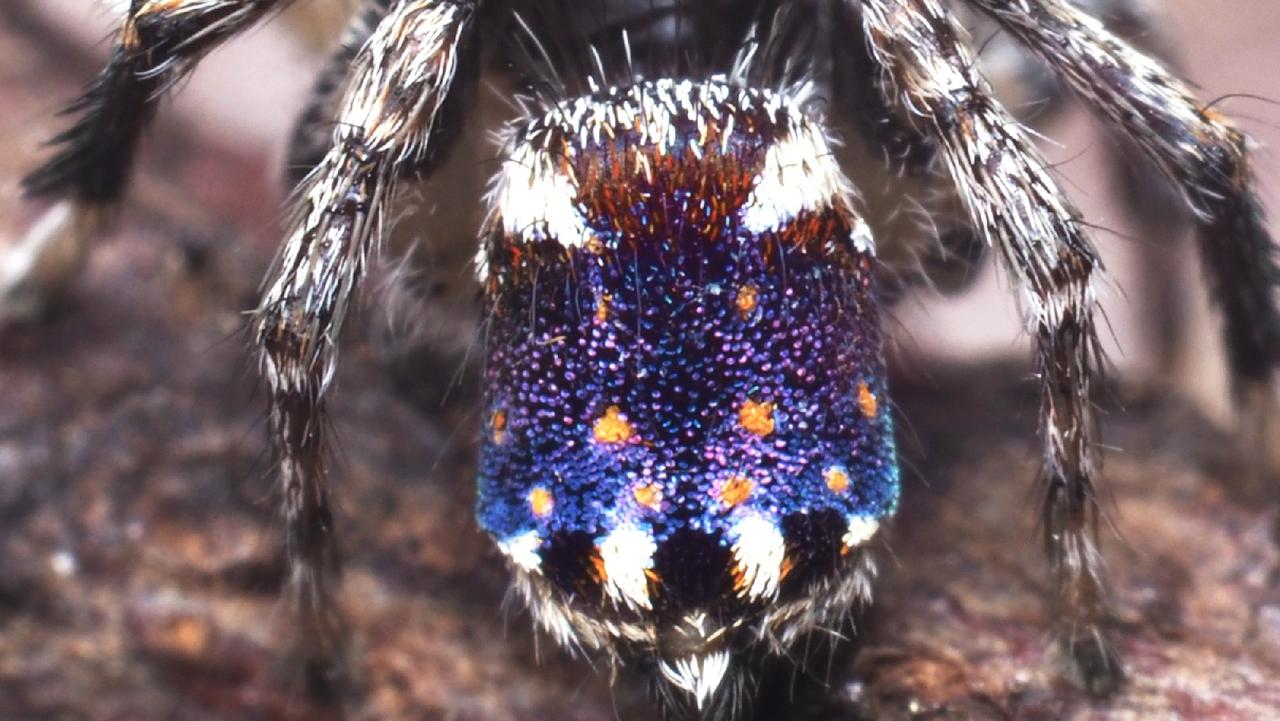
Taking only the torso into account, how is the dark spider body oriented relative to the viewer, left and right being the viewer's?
facing away from the viewer
